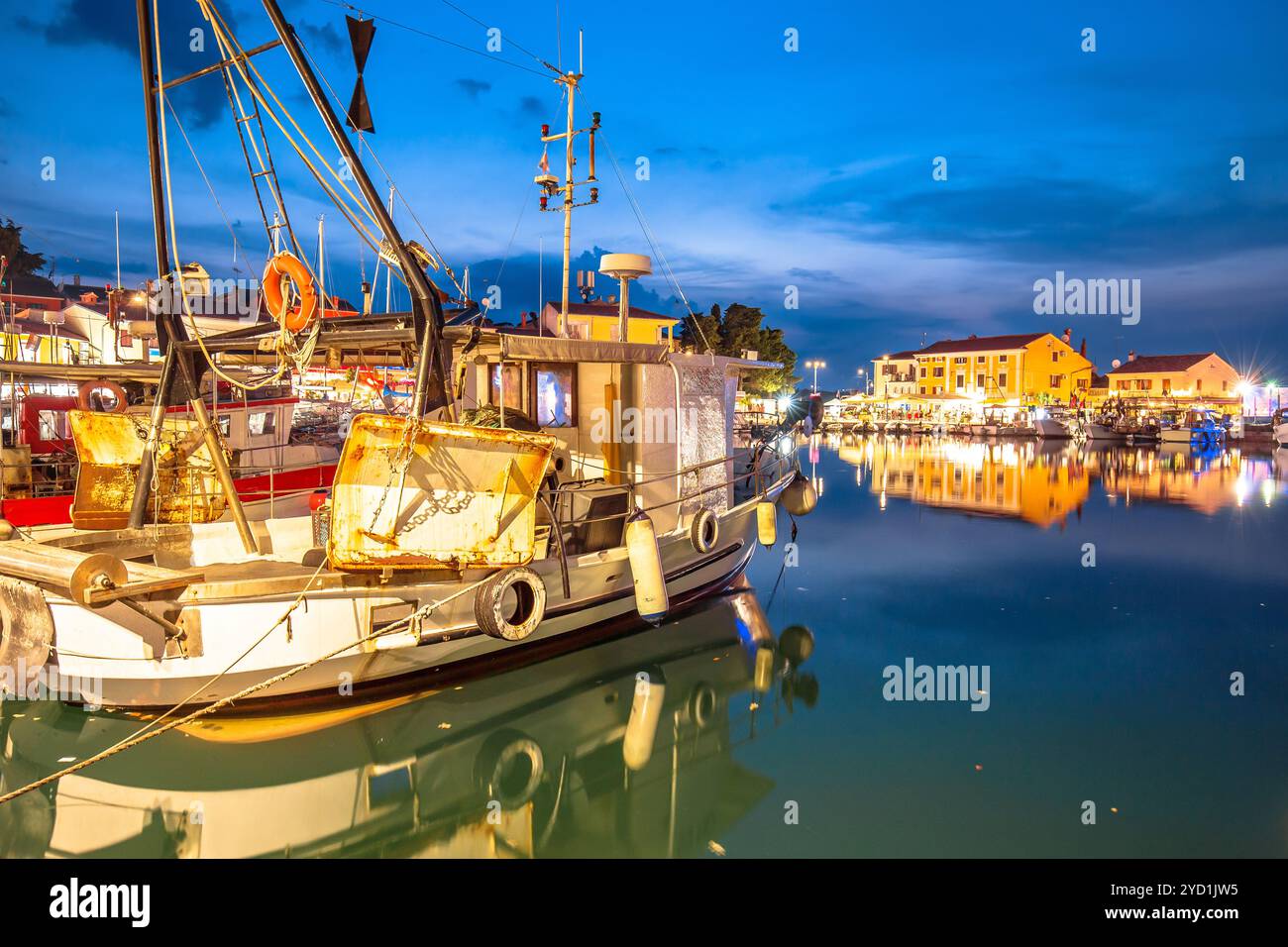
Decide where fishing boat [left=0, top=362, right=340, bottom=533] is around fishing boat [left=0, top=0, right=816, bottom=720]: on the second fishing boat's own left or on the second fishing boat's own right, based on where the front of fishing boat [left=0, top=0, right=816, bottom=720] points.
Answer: on the second fishing boat's own left

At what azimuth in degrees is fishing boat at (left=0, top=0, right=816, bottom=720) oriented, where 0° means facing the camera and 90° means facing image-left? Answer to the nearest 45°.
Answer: approximately 225°

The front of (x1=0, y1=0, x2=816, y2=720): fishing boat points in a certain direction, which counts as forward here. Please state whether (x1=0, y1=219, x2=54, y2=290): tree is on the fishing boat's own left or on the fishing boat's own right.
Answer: on the fishing boat's own left
